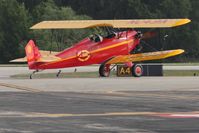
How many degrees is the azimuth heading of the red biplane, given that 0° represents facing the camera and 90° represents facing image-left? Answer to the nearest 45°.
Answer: approximately 225°
